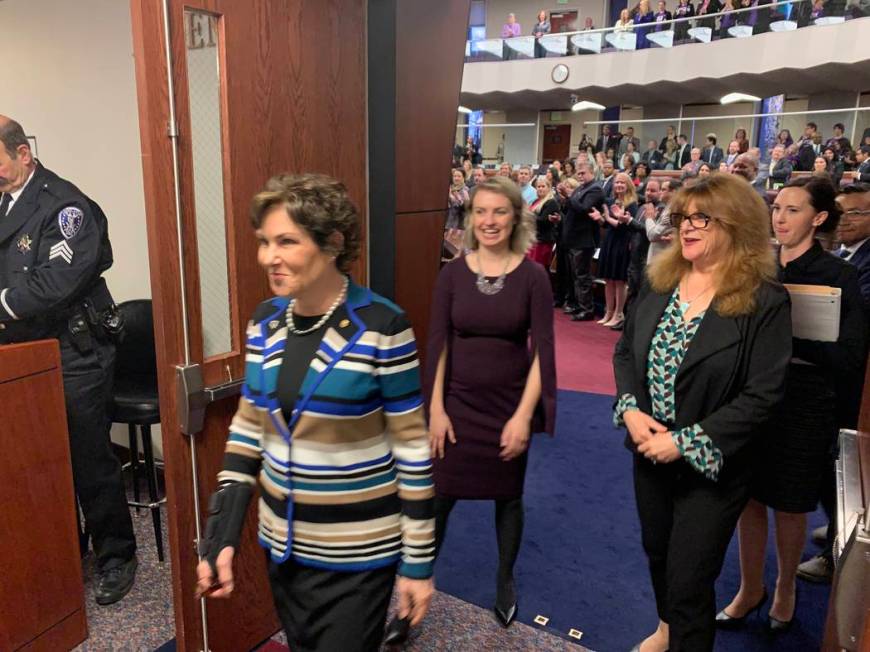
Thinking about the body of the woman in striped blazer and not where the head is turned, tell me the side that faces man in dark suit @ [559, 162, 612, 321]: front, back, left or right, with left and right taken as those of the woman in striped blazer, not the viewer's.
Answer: back

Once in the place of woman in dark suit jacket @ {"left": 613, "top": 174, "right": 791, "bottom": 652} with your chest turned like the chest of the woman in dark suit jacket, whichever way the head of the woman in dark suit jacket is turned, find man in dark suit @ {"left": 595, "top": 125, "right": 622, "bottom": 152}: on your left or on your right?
on your right

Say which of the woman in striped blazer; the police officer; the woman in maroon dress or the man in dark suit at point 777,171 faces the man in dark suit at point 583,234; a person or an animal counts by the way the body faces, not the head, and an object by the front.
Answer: the man in dark suit at point 777,171

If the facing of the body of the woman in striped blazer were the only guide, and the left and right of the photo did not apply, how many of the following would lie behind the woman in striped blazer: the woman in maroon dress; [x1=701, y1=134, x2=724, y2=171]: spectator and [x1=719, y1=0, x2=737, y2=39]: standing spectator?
3

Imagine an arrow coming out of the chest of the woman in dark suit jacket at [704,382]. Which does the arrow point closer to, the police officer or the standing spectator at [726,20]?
the police officer

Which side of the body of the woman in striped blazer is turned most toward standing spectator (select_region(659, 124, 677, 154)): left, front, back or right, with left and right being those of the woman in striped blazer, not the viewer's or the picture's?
back

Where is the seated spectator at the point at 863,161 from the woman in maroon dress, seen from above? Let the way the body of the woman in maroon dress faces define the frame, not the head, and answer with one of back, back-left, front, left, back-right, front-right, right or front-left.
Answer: back-left

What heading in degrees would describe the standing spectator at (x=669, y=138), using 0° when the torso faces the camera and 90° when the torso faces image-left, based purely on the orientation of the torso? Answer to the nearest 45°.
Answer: approximately 45°

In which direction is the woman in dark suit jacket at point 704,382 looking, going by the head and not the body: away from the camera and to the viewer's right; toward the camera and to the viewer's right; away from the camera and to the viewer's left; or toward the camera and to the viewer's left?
toward the camera and to the viewer's left

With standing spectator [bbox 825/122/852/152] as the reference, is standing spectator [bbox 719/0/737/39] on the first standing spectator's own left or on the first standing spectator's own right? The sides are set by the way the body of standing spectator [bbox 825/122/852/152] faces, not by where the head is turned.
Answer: on the first standing spectator's own right

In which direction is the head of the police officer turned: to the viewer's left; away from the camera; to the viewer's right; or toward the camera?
to the viewer's left

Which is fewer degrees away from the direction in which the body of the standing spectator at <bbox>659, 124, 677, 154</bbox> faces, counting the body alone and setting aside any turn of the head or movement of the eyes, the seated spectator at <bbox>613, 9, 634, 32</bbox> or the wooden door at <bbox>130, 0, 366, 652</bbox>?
the wooden door
